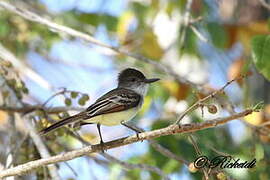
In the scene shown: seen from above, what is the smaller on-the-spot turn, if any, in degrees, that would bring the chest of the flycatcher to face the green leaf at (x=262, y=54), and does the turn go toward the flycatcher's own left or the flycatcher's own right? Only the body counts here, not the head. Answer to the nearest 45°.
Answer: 0° — it already faces it

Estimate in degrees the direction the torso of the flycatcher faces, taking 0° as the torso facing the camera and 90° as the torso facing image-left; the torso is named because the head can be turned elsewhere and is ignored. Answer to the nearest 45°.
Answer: approximately 270°
